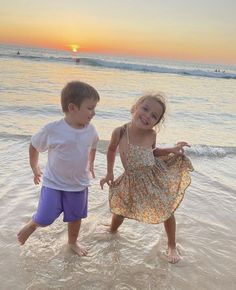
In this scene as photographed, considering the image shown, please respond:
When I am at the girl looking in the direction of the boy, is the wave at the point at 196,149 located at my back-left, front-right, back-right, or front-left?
back-right

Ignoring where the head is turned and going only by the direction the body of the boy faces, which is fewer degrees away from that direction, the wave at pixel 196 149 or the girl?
the girl

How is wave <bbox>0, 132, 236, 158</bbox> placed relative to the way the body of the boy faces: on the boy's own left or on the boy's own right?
on the boy's own left

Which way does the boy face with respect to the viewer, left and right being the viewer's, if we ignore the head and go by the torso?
facing the viewer and to the right of the viewer

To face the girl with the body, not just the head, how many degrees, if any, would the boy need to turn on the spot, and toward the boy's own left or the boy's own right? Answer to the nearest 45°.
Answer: approximately 45° to the boy's own left
